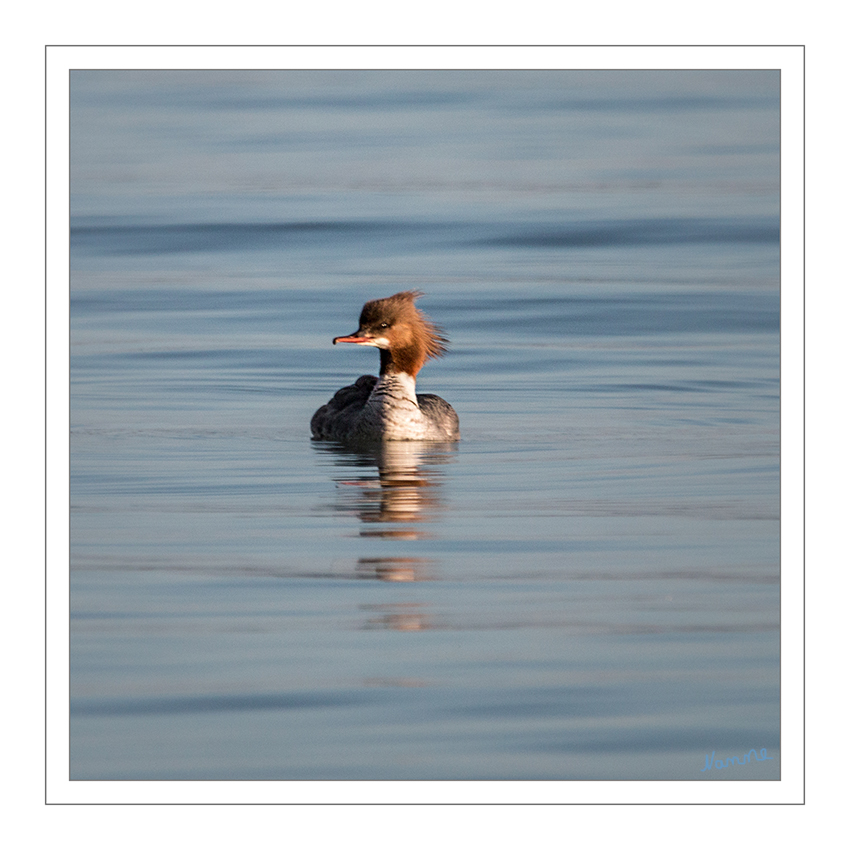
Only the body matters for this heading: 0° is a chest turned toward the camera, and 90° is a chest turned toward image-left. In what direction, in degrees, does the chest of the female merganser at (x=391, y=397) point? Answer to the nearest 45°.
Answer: approximately 0°
